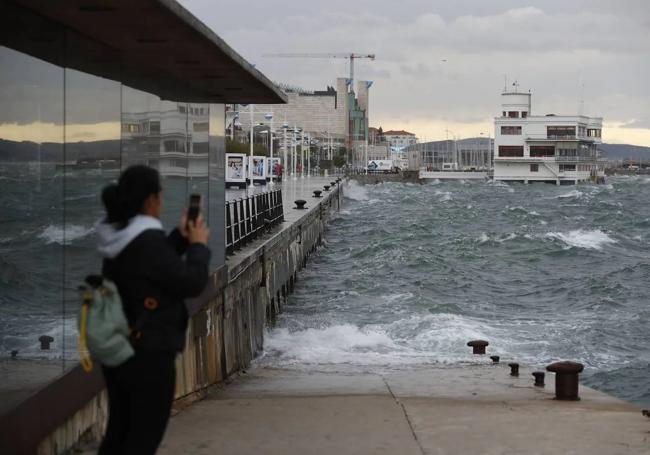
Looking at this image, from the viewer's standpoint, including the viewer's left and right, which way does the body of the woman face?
facing away from the viewer and to the right of the viewer

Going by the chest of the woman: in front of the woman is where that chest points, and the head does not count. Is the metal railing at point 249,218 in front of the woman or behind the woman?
in front

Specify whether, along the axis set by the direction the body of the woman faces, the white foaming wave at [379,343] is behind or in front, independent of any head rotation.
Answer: in front

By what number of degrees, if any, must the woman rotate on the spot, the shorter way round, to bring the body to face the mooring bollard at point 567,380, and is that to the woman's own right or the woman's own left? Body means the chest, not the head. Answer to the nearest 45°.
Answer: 0° — they already face it

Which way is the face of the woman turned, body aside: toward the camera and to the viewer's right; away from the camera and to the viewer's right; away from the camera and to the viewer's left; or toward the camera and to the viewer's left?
away from the camera and to the viewer's right

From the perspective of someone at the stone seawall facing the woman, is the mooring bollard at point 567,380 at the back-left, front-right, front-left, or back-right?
front-left

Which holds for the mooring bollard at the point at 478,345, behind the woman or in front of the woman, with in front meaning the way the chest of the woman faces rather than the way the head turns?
in front

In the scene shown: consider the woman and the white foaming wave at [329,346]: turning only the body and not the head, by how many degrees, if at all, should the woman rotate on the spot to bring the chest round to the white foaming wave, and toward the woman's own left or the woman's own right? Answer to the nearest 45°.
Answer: approximately 45° to the woman's own left
